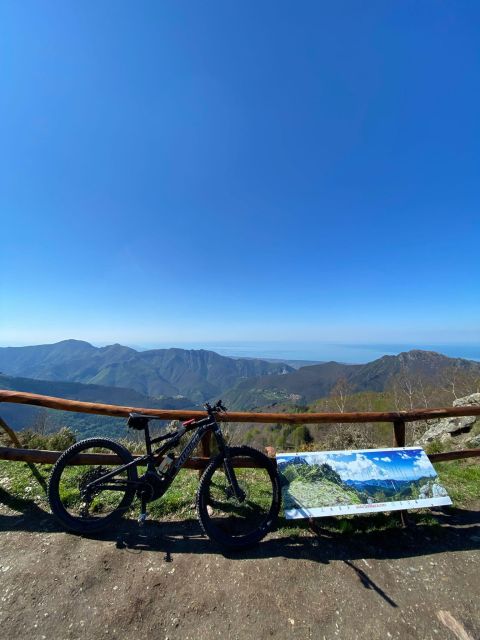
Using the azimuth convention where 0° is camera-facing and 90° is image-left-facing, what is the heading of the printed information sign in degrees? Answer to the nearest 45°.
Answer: approximately 0°

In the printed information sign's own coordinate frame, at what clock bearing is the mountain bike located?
The mountain bike is roughly at 2 o'clock from the printed information sign.
